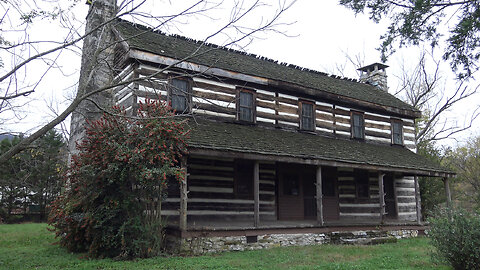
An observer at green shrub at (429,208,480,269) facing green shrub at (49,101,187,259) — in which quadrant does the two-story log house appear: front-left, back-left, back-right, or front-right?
front-right

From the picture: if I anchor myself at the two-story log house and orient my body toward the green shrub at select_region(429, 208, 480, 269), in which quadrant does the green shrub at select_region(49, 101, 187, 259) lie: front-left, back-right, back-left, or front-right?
front-right

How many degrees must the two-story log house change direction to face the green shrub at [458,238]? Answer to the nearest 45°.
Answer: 0° — it already faces it

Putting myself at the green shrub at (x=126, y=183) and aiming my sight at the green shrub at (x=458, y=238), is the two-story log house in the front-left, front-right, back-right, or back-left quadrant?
front-left

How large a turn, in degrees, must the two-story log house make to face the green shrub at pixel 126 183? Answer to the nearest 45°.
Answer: approximately 90° to its right

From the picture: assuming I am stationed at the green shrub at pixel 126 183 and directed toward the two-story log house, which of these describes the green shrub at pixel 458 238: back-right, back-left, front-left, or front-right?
front-right

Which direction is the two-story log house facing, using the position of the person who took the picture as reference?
facing the viewer and to the right of the viewer

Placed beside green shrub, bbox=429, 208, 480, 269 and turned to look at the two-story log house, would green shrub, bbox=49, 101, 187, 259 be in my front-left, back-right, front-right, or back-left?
front-left
